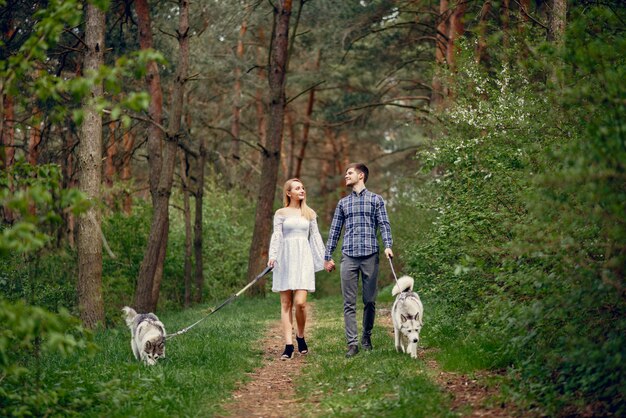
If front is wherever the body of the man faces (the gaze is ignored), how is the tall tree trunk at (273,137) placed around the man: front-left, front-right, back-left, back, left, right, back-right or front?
back

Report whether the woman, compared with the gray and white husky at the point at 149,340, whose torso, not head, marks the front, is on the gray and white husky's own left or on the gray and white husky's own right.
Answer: on the gray and white husky's own left

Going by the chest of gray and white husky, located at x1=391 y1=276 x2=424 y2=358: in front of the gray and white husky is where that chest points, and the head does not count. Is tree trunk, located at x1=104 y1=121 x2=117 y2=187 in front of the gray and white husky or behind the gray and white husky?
behind

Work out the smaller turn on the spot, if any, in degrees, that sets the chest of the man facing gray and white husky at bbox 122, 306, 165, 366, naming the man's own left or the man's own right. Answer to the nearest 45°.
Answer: approximately 45° to the man's own right

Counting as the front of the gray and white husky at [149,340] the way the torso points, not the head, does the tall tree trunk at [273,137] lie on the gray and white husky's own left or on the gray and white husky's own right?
on the gray and white husky's own left

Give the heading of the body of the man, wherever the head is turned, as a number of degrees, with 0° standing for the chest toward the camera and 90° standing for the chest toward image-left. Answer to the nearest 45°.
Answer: approximately 0°

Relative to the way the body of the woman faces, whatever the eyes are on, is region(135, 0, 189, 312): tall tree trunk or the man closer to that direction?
the man
